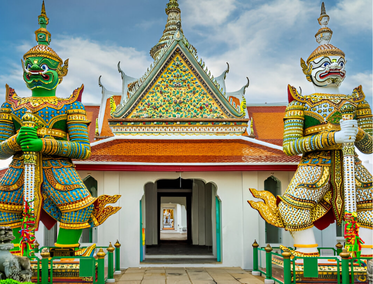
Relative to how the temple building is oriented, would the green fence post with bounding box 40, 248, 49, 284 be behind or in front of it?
in front

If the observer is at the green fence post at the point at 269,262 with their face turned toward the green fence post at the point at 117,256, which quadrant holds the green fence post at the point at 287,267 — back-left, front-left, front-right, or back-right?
back-left

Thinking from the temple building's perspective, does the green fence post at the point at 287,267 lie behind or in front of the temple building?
in front

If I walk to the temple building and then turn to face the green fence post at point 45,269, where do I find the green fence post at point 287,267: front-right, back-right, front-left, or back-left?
front-left

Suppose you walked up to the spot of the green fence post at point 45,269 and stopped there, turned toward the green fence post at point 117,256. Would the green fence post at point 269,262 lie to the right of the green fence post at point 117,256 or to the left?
right

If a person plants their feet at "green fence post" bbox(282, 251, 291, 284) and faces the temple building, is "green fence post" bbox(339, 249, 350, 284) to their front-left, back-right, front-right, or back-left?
back-right

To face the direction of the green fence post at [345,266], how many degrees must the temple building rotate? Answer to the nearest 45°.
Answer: approximately 45° to its left

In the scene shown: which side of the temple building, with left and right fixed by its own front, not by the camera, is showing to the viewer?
front
